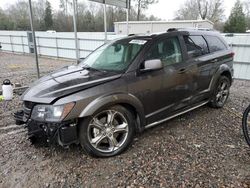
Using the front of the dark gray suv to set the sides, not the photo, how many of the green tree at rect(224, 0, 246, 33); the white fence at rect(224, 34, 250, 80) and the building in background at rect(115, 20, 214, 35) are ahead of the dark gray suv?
0

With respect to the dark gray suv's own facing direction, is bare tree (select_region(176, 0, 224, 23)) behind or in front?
behind

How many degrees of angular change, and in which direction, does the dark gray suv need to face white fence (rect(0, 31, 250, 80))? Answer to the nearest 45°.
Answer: approximately 135° to its right

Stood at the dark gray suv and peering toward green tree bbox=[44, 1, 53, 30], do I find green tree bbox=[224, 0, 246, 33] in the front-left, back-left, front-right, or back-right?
front-right

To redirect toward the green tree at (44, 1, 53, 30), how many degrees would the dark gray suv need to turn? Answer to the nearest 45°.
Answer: approximately 135° to its right

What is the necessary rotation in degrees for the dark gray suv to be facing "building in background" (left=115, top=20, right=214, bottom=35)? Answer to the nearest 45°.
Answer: approximately 135° to its right

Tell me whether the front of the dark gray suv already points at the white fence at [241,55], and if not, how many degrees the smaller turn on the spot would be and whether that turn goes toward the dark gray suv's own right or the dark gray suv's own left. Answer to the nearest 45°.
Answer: approximately 180°

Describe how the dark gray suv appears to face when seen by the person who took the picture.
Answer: facing the viewer and to the left of the viewer

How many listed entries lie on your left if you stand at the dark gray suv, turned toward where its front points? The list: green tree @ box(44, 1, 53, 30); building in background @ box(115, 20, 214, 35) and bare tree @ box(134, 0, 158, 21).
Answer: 0

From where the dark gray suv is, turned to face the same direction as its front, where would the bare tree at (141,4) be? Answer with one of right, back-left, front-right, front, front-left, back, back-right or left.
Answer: back-right

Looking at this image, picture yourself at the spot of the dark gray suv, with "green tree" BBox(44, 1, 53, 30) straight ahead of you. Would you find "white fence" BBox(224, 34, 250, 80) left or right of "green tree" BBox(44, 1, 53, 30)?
right
